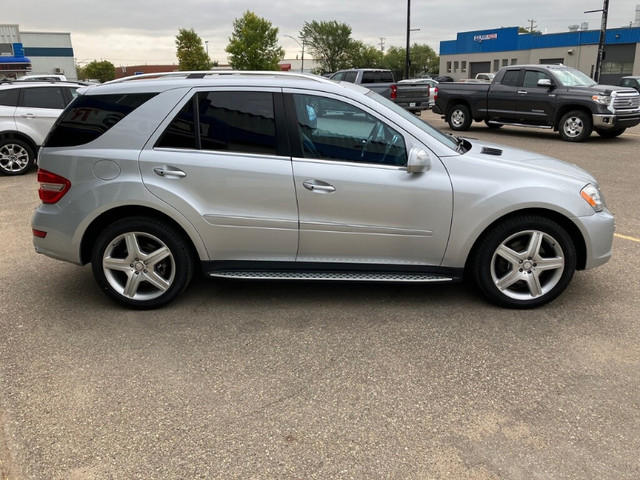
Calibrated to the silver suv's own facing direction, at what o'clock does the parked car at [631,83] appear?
The parked car is roughly at 10 o'clock from the silver suv.

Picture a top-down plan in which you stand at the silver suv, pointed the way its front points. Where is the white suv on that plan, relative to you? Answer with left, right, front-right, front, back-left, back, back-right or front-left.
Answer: back-left

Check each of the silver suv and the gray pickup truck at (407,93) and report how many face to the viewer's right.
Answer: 1

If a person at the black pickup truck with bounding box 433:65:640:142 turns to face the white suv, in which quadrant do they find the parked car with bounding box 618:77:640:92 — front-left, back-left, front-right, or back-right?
back-right

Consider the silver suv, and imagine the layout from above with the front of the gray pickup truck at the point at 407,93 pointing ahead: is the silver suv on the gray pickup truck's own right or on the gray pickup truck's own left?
on the gray pickup truck's own left

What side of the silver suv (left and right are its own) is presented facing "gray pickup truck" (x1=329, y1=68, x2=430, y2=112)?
left

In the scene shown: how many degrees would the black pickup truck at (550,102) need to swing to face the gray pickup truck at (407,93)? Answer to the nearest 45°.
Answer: approximately 180°

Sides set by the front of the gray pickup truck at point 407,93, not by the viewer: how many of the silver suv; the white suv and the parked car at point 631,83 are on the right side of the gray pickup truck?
1

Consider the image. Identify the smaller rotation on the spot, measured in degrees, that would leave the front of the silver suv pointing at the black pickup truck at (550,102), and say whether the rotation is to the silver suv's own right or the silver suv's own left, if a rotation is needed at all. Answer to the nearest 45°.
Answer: approximately 45° to the silver suv's own left

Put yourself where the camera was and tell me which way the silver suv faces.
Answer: facing to the right of the viewer

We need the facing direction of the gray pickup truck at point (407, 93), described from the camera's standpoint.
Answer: facing away from the viewer and to the left of the viewer
